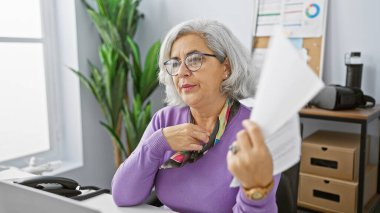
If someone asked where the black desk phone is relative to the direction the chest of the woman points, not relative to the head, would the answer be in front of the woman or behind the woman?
in front

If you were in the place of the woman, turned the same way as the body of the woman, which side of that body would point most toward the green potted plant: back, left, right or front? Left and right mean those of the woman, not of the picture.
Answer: right

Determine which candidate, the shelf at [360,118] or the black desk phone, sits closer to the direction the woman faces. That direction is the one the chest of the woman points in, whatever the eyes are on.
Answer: the black desk phone

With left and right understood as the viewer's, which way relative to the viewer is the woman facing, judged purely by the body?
facing the viewer and to the left of the viewer

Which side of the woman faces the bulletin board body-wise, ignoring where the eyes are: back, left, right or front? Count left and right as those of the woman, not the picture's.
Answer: back

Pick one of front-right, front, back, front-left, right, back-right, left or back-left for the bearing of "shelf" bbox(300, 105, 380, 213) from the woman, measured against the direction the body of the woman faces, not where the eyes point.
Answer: back

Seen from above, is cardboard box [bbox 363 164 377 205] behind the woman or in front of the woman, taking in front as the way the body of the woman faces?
behind

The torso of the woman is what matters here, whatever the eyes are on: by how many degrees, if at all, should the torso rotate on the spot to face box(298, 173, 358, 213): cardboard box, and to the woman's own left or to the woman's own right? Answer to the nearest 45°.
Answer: approximately 180°

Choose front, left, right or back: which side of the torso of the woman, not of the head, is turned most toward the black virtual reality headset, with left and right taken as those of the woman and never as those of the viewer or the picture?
back
